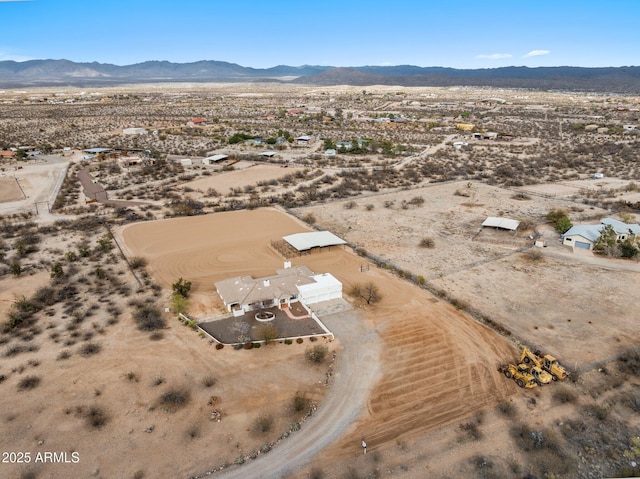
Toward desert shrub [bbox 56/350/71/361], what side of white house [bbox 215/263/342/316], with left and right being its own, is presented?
right

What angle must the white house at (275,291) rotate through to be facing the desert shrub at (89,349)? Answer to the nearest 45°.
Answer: approximately 45° to its right

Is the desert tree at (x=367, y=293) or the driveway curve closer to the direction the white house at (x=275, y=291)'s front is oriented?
the driveway curve

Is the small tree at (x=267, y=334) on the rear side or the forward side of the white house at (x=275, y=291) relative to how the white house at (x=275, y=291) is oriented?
on the forward side

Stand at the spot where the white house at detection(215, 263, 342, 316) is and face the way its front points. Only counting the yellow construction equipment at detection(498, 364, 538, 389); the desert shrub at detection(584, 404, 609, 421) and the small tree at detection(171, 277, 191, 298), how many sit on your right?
1

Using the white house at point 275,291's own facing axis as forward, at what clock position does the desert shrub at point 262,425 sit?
The desert shrub is roughly at 12 o'clock from the white house.

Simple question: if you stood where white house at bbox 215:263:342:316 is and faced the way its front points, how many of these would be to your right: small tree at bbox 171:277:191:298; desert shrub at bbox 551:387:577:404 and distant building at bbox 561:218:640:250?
1

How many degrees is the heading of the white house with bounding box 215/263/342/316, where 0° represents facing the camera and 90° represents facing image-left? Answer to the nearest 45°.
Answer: approximately 0°

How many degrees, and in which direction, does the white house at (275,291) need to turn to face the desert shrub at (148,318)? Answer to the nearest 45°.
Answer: approximately 90° to its right

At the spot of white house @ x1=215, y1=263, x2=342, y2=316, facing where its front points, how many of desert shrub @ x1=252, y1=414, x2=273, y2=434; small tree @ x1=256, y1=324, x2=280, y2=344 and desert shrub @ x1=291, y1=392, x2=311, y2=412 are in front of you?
3

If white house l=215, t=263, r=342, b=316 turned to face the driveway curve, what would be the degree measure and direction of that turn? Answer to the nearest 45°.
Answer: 0° — it already faces it

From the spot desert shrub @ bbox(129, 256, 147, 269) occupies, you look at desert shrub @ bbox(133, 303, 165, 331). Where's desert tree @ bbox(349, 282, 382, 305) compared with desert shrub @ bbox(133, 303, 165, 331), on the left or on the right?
left

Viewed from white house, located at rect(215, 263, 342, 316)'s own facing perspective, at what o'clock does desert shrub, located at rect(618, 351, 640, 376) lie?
The desert shrub is roughly at 10 o'clock from the white house.

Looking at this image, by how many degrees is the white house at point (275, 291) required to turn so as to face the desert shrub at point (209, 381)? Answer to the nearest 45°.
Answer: approximately 45° to its right

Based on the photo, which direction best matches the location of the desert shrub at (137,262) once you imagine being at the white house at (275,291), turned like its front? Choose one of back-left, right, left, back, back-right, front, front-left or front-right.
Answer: back-right

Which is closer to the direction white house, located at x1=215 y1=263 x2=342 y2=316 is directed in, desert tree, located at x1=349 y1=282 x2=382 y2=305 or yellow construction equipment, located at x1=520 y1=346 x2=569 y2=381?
the yellow construction equipment

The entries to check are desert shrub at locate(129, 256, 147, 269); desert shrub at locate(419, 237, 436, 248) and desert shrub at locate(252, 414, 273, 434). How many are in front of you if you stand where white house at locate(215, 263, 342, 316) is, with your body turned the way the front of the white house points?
1
